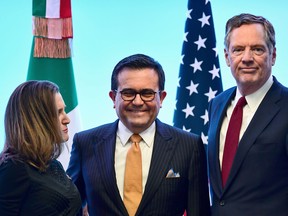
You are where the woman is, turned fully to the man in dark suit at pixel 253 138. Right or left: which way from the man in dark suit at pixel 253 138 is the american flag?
left

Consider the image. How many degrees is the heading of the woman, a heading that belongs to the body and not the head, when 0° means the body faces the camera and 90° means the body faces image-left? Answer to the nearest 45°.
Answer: approximately 270°

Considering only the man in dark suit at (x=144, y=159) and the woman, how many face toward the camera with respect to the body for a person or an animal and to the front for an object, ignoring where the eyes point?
1

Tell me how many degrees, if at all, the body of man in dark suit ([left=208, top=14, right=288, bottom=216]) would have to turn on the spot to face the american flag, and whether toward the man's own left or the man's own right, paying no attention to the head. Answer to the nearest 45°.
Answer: approximately 135° to the man's own right

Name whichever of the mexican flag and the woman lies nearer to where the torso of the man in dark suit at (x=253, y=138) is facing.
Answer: the woman

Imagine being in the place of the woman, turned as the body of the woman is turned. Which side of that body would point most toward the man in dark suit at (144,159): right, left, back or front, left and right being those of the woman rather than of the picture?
front

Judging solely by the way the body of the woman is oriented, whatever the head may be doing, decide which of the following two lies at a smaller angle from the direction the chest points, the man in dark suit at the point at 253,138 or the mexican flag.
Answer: the man in dark suit

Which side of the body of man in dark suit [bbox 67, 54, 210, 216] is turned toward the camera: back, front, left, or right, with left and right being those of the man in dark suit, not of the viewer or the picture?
front

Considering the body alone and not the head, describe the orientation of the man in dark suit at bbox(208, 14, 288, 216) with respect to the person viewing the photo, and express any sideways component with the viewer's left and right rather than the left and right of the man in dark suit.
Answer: facing the viewer and to the left of the viewer

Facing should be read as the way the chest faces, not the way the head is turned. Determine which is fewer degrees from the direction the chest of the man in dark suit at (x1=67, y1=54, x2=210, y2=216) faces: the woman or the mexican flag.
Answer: the woman

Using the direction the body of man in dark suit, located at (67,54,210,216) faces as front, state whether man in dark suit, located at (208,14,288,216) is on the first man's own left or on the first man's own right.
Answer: on the first man's own left

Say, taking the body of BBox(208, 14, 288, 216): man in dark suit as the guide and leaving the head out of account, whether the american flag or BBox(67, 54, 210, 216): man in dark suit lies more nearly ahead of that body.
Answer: the man in dark suit

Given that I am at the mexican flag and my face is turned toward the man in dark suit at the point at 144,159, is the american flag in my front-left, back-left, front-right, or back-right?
front-left

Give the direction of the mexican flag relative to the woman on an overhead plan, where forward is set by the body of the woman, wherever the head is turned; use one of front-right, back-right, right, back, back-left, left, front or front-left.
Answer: left

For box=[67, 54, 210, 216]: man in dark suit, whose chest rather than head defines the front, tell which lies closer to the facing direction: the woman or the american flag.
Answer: the woman

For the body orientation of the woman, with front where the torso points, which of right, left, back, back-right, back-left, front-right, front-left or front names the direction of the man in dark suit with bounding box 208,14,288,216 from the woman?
front

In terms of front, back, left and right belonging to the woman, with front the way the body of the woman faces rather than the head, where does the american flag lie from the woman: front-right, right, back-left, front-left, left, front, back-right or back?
front-left

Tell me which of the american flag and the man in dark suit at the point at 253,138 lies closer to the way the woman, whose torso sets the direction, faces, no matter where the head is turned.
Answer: the man in dark suit

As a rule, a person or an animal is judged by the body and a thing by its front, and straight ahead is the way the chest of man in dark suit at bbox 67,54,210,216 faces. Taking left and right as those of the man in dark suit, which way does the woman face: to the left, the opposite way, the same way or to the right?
to the left
